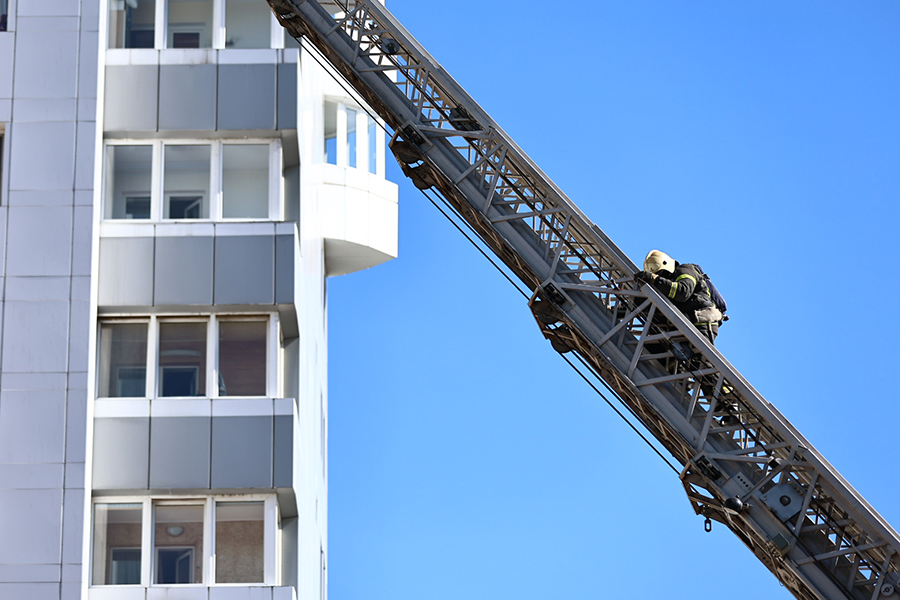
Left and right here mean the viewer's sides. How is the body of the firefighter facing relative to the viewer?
facing to the left of the viewer

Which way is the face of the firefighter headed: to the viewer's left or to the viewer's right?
to the viewer's left

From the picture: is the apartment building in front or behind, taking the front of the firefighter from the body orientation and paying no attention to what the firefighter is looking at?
in front
